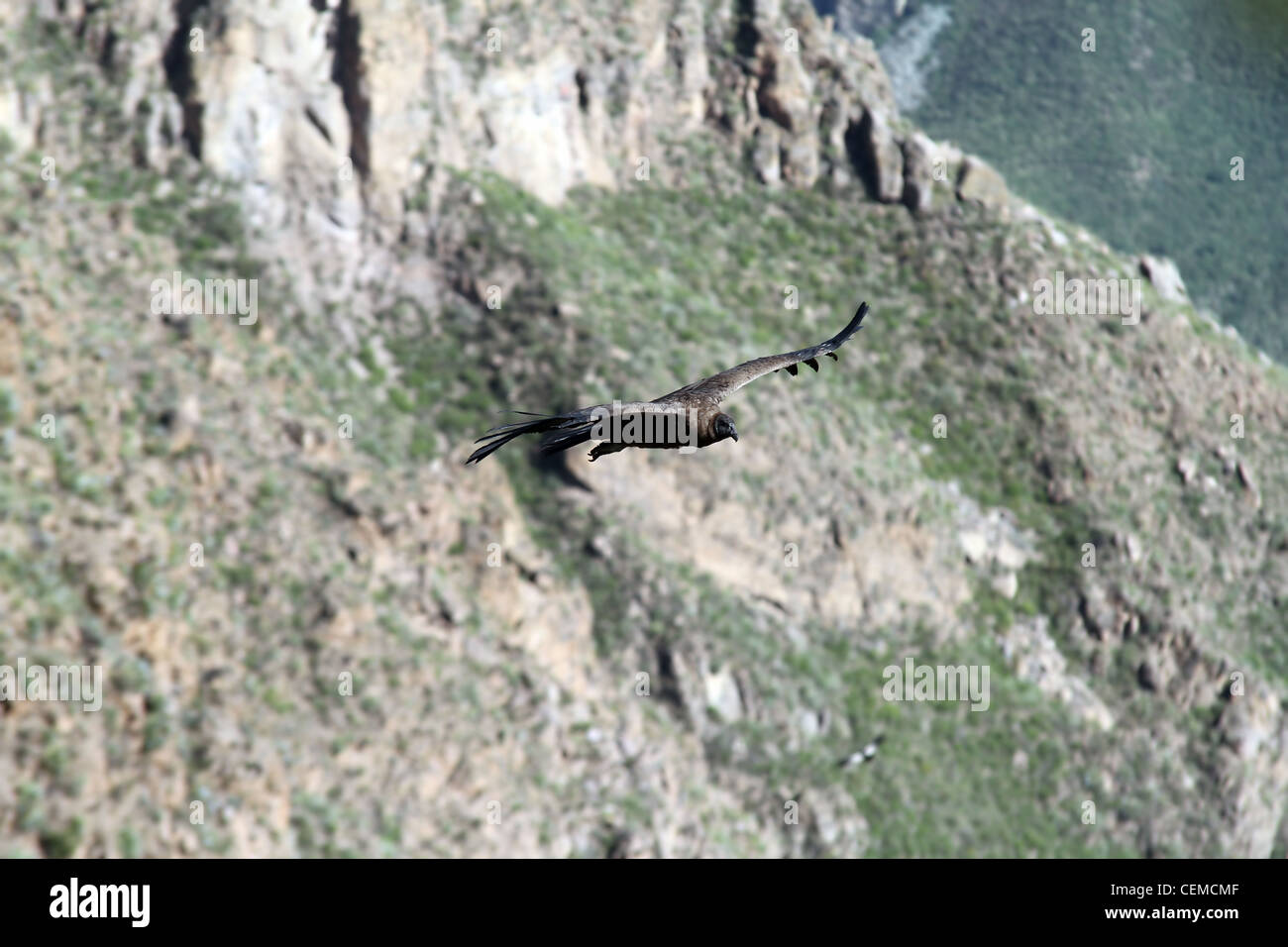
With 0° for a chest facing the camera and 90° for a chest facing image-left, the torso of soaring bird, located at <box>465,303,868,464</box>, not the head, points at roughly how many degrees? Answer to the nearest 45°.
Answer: approximately 315°
